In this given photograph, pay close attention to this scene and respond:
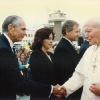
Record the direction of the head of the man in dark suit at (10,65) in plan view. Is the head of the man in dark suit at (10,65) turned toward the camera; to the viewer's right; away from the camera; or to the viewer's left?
to the viewer's right

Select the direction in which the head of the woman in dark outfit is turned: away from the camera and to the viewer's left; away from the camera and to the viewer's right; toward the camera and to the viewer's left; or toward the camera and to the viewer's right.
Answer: toward the camera and to the viewer's right

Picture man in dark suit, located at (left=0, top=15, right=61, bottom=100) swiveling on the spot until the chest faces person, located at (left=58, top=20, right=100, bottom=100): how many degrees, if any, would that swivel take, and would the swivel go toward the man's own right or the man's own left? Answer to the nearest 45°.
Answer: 0° — they already face them

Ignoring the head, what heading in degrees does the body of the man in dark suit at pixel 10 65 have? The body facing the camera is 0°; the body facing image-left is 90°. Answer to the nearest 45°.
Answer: approximately 270°

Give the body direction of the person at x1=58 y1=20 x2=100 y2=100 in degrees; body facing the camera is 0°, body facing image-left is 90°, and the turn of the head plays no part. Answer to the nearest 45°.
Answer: approximately 45°

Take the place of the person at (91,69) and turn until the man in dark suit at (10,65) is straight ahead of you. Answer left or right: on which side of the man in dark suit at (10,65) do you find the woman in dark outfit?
right

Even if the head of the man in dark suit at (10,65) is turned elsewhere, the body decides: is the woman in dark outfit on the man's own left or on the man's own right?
on the man's own left
